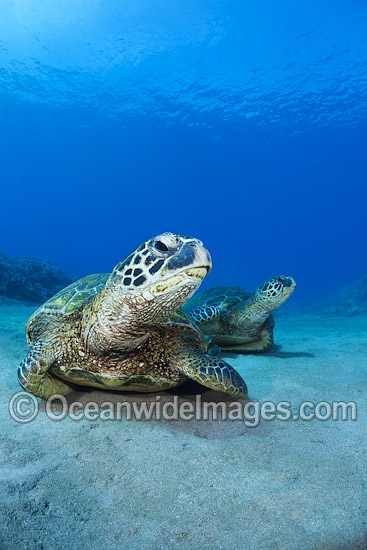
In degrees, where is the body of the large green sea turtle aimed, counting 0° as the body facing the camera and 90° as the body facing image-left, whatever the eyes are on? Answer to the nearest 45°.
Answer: approximately 315°

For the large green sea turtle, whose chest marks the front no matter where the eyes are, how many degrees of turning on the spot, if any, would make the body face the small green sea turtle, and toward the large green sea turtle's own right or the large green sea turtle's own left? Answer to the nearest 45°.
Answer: approximately 90° to the large green sea turtle's own left

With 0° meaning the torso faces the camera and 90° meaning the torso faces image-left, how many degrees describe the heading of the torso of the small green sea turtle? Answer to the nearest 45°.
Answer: approximately 315°

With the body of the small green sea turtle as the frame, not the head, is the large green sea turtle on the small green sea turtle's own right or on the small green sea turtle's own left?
on the small green sea turtle's own right
